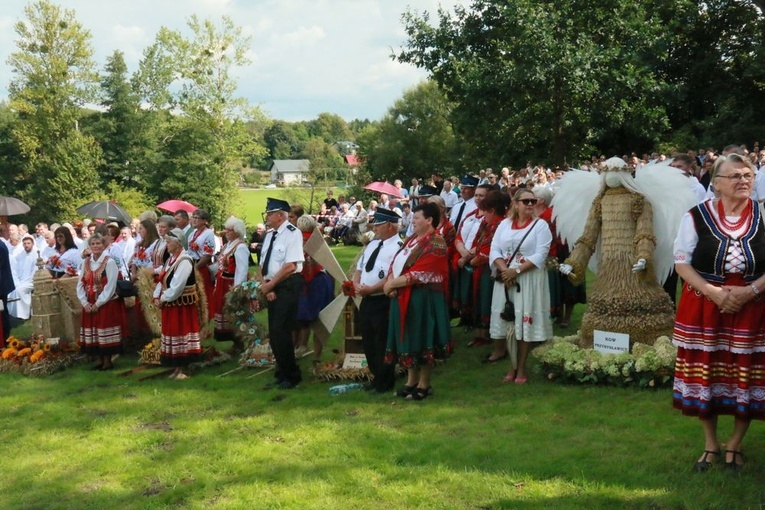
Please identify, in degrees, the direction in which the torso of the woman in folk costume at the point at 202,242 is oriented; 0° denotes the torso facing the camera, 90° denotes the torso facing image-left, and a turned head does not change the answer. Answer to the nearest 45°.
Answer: approximately 45°

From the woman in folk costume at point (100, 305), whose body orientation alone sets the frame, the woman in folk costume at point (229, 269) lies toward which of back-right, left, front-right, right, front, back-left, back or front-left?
back-left

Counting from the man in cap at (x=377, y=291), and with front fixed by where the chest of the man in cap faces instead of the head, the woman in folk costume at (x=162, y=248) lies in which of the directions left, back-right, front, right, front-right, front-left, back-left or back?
right

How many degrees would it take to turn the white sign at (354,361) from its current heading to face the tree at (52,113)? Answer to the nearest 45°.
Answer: approximately 135° to its right

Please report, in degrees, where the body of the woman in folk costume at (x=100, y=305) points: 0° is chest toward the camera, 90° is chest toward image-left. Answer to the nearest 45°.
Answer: approximately 45°

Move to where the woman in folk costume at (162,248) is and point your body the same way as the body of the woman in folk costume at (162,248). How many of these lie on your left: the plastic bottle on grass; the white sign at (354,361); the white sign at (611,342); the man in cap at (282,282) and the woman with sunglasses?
5

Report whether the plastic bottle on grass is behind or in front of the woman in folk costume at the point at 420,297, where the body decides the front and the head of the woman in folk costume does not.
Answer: in front

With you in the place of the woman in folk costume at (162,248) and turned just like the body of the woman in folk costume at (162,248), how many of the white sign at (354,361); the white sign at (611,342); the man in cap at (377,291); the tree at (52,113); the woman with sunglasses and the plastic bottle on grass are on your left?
5
